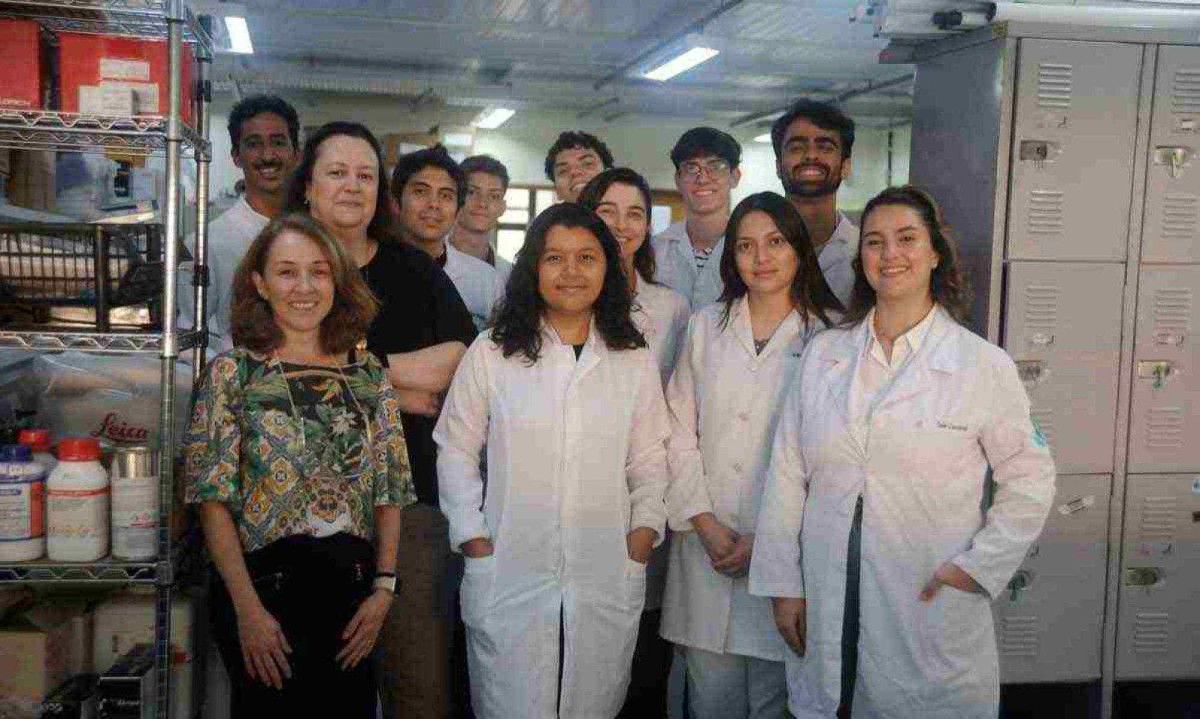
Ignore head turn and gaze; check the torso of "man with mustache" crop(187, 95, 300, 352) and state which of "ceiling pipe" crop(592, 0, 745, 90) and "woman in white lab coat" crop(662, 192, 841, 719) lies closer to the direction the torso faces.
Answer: the woman in white lab coat

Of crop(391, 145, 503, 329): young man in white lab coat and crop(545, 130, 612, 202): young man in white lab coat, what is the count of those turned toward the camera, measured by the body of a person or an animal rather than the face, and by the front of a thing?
2

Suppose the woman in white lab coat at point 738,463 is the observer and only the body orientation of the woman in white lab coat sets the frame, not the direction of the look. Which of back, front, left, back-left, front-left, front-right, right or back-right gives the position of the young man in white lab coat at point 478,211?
back-right

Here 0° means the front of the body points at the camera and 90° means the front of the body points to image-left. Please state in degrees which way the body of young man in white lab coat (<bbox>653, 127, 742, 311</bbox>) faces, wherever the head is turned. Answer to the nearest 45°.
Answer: approximately 0°

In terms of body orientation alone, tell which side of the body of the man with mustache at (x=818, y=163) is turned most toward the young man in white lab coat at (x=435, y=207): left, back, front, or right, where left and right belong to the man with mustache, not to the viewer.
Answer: right
